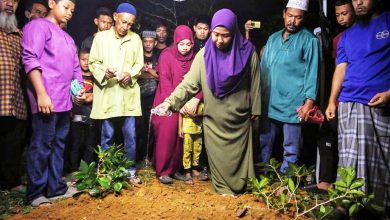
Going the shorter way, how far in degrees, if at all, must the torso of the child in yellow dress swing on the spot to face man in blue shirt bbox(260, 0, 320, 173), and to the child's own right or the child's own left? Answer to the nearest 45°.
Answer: approximately 90° to the child's own left

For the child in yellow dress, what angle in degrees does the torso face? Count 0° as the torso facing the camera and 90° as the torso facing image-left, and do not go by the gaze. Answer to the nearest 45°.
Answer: approximately 0°

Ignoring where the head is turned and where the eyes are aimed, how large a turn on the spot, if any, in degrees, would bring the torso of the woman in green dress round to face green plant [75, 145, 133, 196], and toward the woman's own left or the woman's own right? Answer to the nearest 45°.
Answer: approximately 45° to the woman's own right

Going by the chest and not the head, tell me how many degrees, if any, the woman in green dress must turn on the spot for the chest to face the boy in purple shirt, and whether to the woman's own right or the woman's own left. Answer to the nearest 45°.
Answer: approximately 45° to the woman's own right

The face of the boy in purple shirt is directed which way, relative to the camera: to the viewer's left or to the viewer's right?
to the viewer's right

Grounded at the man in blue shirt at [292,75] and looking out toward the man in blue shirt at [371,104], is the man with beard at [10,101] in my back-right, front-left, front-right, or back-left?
back-right

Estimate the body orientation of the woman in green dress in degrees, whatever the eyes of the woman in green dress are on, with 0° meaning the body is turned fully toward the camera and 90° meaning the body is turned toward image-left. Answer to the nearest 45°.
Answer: approximately 45°

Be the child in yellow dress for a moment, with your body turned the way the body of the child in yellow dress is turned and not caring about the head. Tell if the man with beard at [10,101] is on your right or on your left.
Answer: on your right
